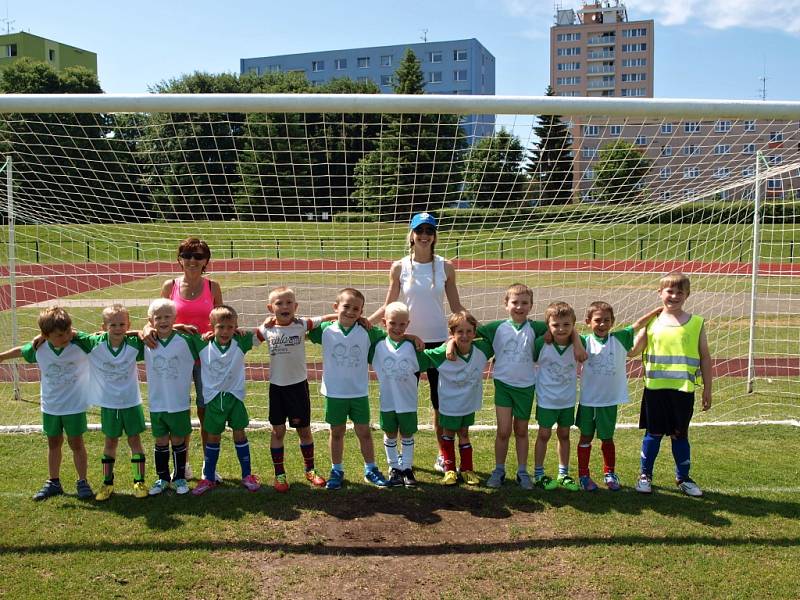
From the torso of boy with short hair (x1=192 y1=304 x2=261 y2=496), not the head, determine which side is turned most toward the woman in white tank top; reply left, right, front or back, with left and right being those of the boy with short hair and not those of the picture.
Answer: left

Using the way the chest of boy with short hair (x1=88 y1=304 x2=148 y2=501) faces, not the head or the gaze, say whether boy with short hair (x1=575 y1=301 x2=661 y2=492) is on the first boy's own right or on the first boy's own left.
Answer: on the first boy's own left

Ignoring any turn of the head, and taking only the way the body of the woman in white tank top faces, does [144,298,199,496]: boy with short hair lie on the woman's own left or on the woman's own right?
on the woman's own right

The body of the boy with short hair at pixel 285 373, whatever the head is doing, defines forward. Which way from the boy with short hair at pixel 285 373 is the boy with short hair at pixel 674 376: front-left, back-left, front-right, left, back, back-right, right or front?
left

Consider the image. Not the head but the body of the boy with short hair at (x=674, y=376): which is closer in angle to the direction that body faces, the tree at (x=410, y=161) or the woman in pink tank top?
the woman in pink tank top

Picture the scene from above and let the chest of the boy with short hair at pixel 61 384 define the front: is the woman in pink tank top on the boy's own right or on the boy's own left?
on the boy's own left

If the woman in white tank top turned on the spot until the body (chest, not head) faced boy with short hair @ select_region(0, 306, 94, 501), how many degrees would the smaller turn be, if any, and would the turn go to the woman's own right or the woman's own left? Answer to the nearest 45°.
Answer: approximately 90° to the woman's own right

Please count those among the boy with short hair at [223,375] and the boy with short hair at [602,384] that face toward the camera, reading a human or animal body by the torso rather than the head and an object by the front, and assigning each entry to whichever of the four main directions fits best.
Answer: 2

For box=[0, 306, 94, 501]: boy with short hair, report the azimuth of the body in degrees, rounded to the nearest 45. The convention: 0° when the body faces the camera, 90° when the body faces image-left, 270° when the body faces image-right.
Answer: approximately 0°

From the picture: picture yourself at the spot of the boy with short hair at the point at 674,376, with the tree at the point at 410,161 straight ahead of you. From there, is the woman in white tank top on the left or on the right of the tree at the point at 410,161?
left

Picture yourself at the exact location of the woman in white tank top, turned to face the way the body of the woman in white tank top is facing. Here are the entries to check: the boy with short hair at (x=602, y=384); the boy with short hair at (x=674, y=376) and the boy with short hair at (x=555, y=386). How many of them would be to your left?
3
